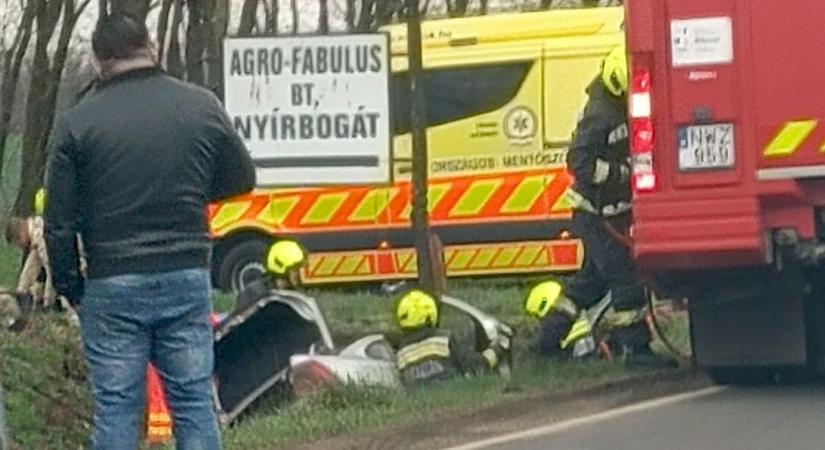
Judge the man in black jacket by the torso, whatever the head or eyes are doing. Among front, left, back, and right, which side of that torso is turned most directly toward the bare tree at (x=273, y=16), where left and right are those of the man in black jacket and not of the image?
front

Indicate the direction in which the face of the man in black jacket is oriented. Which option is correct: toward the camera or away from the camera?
away from the camera

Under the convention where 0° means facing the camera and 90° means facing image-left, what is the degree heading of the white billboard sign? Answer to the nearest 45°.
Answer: approximately 0°

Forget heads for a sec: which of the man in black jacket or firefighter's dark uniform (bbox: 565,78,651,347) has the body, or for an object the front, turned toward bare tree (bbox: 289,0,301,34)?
the man in black jacket

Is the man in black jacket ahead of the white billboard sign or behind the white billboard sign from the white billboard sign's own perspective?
ahead

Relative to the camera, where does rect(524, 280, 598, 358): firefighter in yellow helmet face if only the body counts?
to the viewer's left

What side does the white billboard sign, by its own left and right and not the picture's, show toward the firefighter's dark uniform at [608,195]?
left

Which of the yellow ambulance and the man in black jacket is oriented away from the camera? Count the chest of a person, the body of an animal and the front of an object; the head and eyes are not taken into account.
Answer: the man in black jacket

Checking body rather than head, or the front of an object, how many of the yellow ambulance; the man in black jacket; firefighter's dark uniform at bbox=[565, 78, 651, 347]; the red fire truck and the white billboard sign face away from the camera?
2

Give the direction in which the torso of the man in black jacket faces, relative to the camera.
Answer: away from the camera

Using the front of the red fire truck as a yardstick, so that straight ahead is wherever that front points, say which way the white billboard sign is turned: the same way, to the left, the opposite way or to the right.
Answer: the opposite way

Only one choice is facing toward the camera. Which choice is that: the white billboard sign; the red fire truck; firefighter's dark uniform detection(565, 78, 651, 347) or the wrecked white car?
the white billboard sign

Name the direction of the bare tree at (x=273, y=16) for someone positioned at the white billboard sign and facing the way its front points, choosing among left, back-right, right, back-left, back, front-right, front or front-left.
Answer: back
